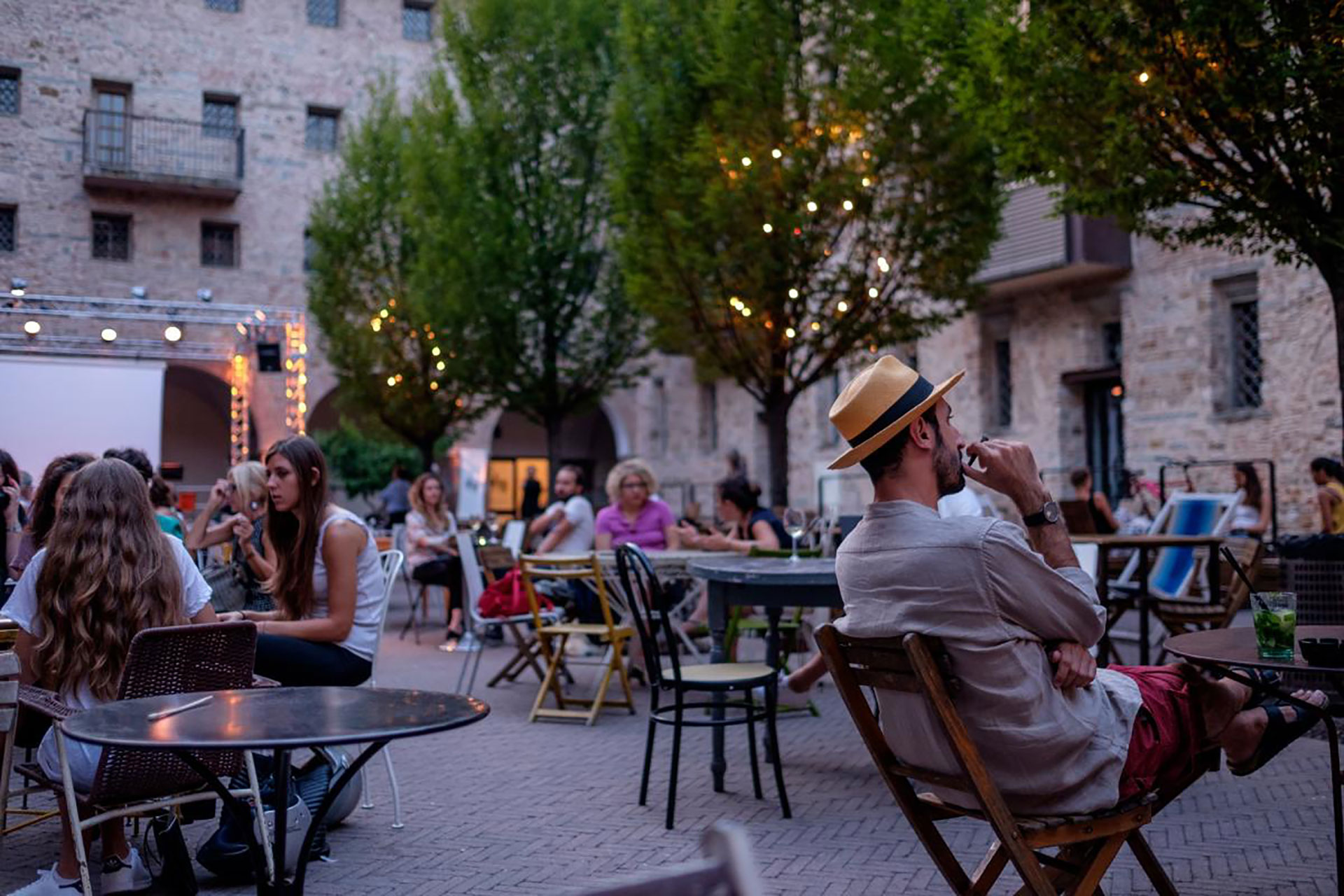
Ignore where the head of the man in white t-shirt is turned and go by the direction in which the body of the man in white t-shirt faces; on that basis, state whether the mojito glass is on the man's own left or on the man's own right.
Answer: on the man's own left

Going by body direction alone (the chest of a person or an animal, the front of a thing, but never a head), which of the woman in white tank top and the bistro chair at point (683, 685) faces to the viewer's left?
the woman in white tank top

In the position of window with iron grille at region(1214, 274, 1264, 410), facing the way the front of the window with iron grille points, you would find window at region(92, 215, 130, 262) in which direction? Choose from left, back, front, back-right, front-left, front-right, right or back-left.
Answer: front-right

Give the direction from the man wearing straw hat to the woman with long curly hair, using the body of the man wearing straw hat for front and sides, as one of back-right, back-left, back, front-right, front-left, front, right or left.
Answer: back-left

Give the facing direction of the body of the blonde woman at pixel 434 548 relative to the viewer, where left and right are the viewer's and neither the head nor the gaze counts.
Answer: facing the viewer and to the right of the viewer

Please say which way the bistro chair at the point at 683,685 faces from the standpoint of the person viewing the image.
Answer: facing to the right of the viewer

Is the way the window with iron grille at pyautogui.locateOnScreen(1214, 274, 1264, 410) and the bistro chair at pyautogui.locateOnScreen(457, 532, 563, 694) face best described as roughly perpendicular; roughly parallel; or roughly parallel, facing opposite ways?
roughly parallel, facing opposite ways

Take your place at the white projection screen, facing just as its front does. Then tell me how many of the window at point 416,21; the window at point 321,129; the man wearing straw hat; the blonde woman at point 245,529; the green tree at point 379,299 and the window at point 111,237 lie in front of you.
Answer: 2

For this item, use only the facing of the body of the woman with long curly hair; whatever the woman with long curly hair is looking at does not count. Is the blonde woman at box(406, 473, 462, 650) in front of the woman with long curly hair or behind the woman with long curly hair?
in front

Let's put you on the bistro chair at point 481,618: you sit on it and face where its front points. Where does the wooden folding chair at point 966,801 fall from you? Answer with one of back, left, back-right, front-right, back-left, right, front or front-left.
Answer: right

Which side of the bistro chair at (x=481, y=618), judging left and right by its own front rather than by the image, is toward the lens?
right

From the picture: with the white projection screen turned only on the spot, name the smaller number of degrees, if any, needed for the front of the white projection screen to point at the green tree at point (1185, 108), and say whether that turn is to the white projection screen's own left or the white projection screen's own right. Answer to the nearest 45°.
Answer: approximately 45° to the white projection screen's own left

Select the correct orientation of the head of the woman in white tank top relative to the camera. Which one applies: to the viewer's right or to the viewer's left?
to the viewer's left

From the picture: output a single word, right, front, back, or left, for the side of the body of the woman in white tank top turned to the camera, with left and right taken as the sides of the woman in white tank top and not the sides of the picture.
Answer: left

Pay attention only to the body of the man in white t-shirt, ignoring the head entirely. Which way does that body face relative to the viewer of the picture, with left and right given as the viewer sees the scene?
facing the viewer and to the left of the viewer

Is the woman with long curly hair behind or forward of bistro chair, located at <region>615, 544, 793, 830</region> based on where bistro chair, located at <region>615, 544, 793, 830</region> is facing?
behind

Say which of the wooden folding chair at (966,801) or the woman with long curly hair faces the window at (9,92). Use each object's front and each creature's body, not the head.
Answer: the woman with long curly hair

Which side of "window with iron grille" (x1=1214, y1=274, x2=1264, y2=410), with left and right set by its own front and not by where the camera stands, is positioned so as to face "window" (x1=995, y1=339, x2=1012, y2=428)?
right

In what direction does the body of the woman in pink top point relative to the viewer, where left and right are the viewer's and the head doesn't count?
facing the viewer
